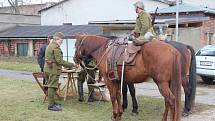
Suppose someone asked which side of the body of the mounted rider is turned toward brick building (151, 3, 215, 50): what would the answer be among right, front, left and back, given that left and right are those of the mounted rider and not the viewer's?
right

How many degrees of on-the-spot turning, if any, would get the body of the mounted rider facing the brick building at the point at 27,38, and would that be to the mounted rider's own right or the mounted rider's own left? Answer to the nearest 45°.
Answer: approximately 90° to the mounted rider's own right

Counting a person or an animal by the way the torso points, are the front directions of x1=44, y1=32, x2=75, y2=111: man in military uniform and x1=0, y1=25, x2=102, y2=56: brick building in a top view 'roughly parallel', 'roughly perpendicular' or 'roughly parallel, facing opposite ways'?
roughly perpendicular

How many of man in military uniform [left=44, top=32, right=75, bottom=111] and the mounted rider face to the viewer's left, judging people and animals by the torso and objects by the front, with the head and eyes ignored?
1

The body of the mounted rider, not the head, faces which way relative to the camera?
to the viewer's left

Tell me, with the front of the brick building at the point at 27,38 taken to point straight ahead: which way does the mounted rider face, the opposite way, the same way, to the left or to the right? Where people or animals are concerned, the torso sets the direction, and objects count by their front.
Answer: to the right

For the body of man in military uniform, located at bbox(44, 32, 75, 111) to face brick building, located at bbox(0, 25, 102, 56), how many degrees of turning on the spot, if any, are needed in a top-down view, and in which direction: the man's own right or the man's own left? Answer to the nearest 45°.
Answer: approximately 90° to the man's own left

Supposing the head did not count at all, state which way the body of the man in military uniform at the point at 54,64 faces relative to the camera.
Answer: to the viewer's right

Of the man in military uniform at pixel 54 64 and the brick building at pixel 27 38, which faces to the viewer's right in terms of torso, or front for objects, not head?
the man in military uniform
